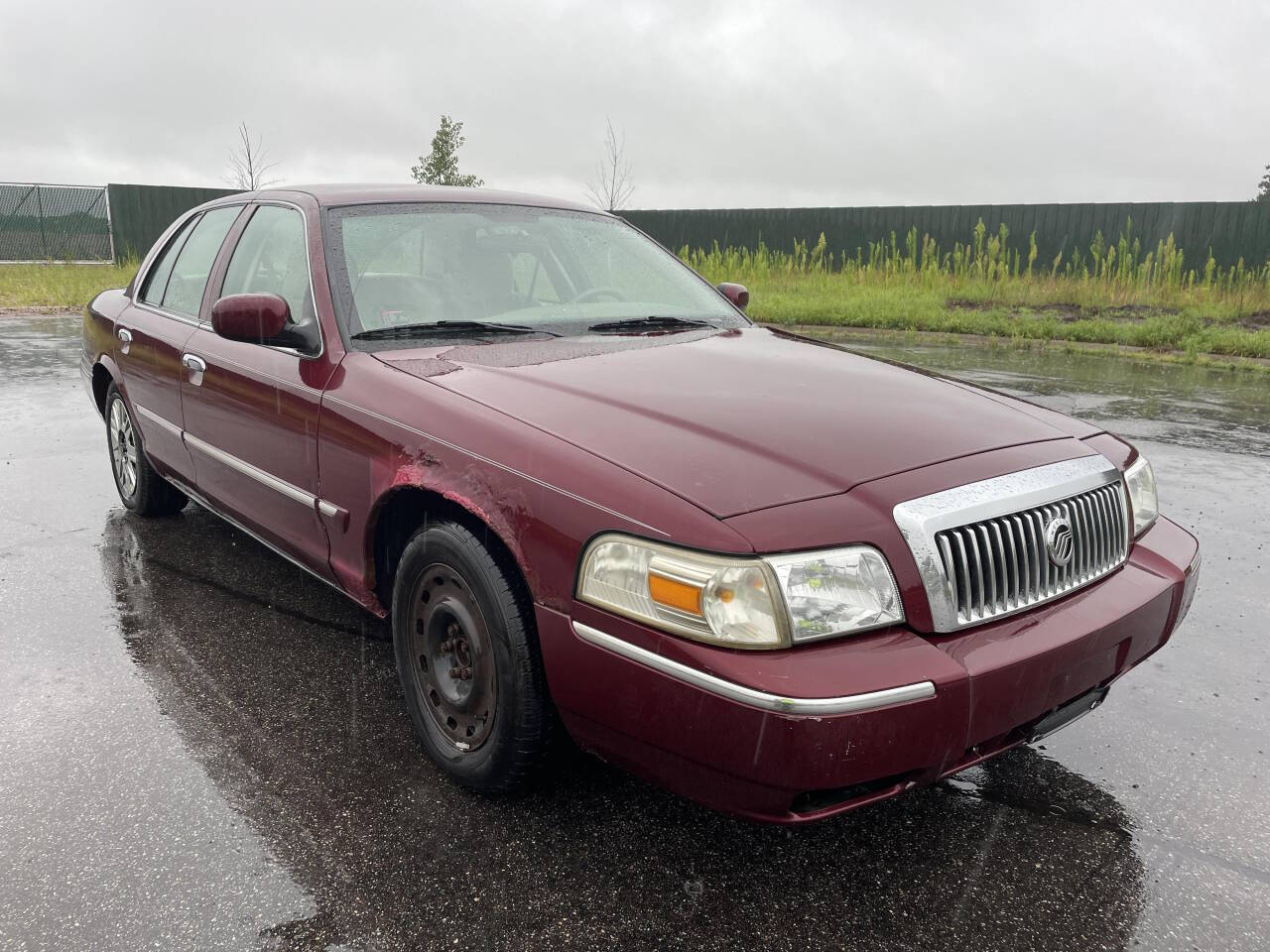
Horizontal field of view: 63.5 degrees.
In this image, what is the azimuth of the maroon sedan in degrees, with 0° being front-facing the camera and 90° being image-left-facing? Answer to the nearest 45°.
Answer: approximately 315°

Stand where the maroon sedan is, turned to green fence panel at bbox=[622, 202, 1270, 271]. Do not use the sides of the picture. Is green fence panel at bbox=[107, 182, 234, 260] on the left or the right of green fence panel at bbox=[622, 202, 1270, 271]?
left

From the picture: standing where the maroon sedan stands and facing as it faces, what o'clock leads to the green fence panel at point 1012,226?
The green fence panel is roughly at 8 o'clock from the maroon sedan.

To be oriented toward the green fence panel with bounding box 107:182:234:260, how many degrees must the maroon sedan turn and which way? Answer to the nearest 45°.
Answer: approximately 180°

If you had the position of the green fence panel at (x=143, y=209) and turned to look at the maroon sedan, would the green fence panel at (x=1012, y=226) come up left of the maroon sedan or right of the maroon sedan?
left

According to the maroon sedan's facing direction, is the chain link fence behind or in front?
behind
